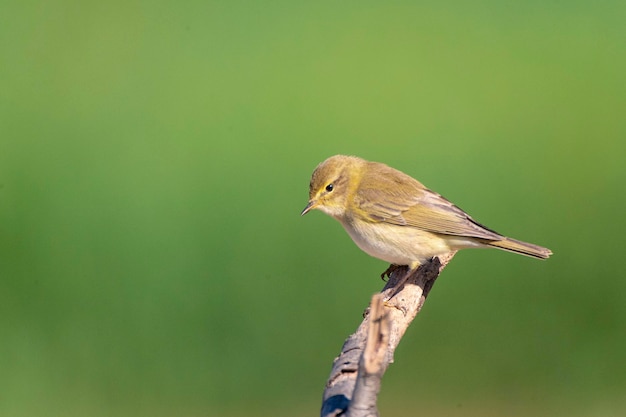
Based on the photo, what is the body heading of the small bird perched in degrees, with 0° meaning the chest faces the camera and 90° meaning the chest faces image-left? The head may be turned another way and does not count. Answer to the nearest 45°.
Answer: approximately 90°
